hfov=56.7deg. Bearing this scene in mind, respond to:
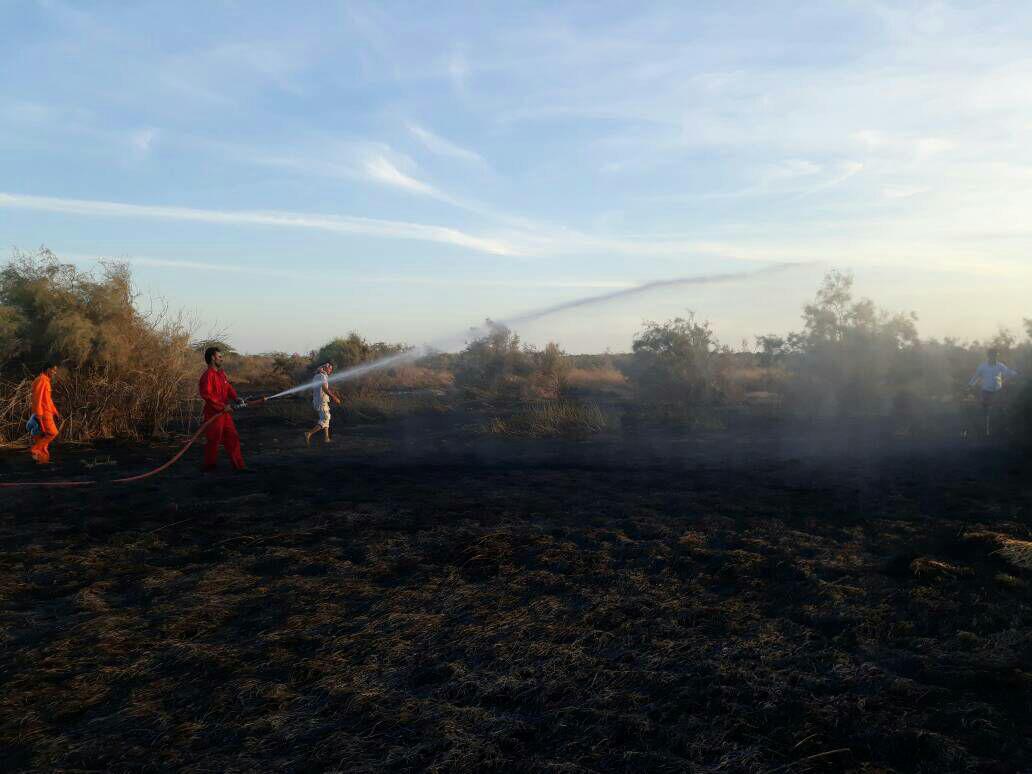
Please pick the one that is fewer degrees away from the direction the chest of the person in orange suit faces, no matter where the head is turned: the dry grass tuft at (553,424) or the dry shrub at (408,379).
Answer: the dry grass tuft

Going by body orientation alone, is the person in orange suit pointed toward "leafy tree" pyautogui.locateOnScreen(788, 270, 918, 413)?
yes

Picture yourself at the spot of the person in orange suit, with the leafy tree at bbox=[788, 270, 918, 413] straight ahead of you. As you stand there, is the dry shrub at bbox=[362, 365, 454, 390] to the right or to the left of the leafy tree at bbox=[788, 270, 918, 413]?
left

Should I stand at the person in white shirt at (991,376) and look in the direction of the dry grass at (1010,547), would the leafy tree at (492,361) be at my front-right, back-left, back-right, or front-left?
back-right

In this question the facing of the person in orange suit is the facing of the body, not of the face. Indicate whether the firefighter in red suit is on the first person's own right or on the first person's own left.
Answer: on the first person's own right

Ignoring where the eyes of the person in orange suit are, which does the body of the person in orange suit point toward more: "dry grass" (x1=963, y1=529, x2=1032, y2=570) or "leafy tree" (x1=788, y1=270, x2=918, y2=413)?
the leafy tree

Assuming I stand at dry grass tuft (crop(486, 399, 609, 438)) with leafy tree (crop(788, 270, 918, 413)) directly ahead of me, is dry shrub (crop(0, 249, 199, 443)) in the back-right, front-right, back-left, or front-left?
back-left

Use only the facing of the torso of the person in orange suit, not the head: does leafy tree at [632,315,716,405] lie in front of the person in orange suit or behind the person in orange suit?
in front

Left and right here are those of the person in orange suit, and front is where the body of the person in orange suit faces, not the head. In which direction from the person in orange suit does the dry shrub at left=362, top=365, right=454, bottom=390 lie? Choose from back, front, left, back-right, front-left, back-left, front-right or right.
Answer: front-left

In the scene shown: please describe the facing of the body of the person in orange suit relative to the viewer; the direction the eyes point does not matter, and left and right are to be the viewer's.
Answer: facing to the right of the viewer
